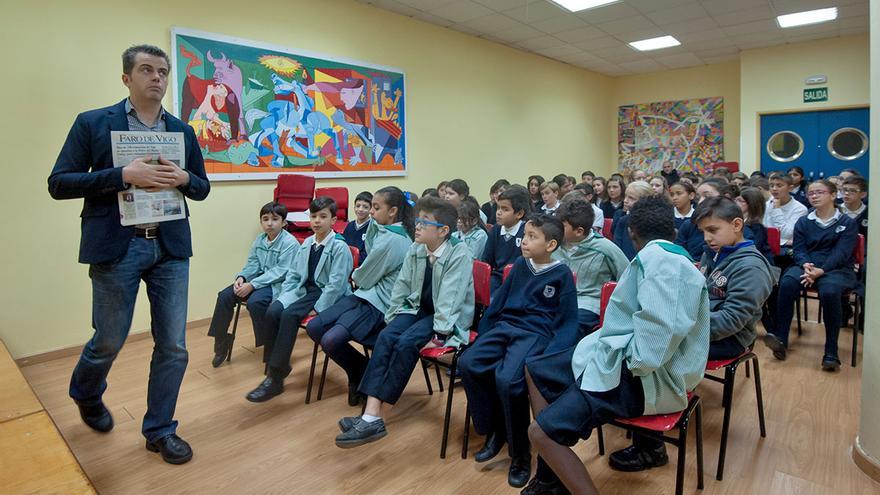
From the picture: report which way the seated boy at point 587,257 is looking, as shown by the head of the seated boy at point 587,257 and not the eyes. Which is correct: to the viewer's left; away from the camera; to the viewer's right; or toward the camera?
to the viewer's left

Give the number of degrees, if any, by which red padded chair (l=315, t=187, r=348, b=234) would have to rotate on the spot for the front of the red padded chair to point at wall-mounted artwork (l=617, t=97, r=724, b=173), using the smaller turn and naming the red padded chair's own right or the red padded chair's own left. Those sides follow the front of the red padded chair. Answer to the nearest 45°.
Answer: approximately 180°

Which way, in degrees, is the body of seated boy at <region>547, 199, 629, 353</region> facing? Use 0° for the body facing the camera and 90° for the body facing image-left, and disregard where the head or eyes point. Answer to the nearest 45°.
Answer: approximately 90°

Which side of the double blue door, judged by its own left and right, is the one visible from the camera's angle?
front

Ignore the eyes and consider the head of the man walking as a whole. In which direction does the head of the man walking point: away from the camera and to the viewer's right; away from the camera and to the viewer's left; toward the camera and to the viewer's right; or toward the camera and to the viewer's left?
toward the camera and to the viewer's right

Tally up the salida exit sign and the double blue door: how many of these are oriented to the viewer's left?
0

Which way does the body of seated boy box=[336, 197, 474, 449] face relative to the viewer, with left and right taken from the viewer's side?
facing the viewer and to the left of the viewer

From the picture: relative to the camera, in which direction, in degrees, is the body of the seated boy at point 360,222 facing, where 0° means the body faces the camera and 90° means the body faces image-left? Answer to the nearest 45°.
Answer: approximately 45°

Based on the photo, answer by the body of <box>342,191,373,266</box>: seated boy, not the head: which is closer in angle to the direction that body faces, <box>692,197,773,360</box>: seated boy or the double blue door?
the seated boy

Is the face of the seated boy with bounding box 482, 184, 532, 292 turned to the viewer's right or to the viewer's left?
to the viewer's left

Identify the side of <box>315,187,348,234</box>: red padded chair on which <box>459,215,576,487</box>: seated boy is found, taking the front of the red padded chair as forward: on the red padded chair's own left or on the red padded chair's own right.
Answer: on the red padded chair's own left

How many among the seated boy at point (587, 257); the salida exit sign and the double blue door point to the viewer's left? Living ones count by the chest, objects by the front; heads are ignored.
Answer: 1
